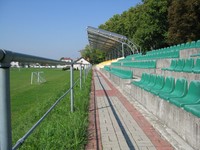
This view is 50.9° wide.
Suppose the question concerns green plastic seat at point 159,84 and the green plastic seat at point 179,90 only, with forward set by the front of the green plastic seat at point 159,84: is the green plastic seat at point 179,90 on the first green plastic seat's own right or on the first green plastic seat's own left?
on the first green plastic seat's own left

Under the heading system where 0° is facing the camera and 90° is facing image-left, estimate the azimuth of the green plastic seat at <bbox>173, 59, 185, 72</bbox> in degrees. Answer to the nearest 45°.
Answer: approximately 45°

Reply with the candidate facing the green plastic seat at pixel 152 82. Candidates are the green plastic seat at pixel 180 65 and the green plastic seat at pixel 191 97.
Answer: the green plastic seat at pixel 180 65

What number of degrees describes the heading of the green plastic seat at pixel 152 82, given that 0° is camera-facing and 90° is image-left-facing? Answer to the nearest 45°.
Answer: approximately 45°

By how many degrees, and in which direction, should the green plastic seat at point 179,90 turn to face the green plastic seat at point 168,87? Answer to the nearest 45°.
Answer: approximately 135° to its right

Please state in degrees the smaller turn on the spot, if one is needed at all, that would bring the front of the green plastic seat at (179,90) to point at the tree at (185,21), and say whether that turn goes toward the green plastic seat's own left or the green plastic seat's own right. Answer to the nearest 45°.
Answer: approximately 135° to the green plastic seat's own right

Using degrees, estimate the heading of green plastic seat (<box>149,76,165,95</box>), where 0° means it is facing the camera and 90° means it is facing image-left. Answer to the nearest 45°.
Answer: approximately 45°
